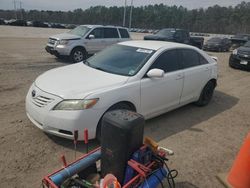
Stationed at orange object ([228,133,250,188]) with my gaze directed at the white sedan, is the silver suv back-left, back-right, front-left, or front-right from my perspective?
front-right

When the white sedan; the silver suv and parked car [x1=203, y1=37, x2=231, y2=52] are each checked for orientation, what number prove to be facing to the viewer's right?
0

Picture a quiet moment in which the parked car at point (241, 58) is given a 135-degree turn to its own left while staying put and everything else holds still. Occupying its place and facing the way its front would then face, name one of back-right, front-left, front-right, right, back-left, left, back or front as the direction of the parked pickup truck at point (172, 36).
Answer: back-left

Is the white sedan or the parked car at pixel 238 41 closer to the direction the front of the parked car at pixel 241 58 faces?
the white sedan

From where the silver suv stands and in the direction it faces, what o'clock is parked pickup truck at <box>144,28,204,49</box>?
The parked pickup truck is roughly at 6 o'clock from the silver suv.

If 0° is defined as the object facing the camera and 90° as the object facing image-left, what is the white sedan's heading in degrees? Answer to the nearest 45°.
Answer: approximately 45°

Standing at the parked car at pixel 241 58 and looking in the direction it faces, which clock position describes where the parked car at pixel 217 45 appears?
the parked car at pixel 217 45 is roughly at 4 o'clock from the parked car at pixel 241 58.

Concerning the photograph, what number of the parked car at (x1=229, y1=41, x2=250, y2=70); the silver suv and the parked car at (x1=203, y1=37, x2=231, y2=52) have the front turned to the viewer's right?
0

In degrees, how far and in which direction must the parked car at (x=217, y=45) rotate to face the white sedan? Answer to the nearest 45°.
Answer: approximately 45° to its left

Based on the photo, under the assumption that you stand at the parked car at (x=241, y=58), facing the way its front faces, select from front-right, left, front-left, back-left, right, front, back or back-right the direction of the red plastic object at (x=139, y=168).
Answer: front-left

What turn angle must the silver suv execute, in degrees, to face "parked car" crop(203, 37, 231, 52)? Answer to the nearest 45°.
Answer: approximately 180°

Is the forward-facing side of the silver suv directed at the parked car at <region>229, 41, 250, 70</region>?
no

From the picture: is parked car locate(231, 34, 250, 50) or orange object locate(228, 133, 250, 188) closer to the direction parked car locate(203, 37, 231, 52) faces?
the orange object

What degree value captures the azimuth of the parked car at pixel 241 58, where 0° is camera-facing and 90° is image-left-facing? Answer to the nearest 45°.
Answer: approximately 45°

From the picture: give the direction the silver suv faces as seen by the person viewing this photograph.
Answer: facing the viewer and to the left of the viewer

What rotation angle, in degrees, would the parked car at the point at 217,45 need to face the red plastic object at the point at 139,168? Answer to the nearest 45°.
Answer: approximately 45° to its left

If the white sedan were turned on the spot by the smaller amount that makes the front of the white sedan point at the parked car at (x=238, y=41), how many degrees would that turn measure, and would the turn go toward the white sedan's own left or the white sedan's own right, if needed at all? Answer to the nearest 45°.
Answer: approximately 180°

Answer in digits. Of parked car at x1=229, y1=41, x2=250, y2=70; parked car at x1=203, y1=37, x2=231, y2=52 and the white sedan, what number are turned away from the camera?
0
